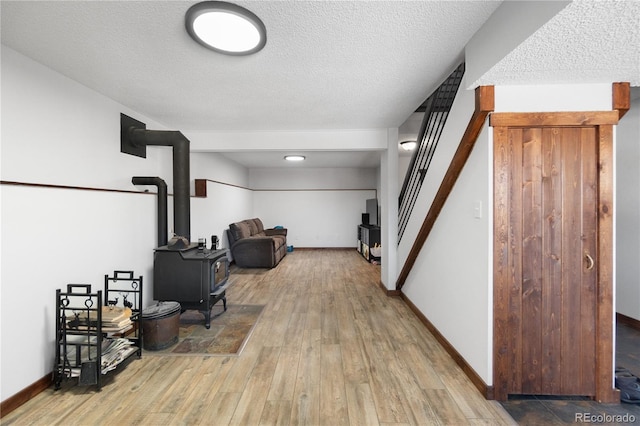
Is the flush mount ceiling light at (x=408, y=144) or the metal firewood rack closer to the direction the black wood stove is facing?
the flush mount ceiling light

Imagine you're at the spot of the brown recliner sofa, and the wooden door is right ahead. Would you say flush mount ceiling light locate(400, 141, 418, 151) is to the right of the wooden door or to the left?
left

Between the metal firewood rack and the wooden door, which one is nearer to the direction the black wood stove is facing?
the wooden door

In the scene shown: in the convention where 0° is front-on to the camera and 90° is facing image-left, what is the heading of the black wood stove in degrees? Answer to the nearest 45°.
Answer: approximately 315°

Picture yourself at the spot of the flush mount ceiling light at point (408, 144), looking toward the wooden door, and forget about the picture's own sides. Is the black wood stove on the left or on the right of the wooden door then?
right

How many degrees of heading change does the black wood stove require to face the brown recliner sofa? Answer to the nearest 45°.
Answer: approximately 90° to its left

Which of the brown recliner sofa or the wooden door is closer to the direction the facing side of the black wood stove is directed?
the wooden door

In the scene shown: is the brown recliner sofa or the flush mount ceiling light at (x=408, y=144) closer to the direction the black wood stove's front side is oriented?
the flush mount ceiling light

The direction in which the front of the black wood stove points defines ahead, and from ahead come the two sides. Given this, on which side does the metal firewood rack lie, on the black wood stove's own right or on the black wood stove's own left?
on the black wood stove's own right

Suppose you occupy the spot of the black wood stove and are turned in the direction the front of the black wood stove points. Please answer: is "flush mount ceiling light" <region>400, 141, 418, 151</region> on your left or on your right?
on your left
